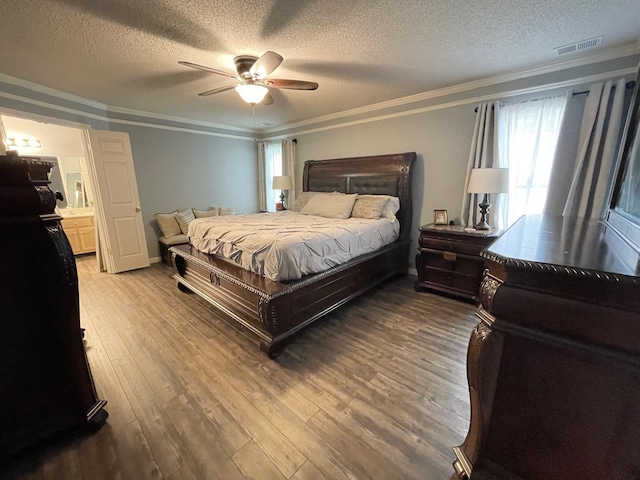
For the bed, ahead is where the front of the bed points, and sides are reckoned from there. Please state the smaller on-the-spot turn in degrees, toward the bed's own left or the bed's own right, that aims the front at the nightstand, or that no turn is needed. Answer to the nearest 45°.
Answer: approximately 135° to the bed's own left

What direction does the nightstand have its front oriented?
toward the camera

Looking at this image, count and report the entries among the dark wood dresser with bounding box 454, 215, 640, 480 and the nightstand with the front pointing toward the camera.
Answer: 1

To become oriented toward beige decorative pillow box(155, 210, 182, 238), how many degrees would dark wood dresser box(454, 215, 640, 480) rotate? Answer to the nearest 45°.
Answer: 0° — it already faces it

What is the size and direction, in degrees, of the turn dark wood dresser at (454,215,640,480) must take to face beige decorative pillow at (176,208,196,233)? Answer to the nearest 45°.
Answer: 0° — it already faces it

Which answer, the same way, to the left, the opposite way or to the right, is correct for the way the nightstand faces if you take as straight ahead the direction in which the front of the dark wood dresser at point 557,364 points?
to the left

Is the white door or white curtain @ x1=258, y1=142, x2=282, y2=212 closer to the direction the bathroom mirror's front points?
the white door

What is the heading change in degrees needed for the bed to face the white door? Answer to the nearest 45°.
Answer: approximately 90° to its right

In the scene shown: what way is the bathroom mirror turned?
toward the camera

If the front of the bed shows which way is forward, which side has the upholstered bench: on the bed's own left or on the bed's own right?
on the bed's own right

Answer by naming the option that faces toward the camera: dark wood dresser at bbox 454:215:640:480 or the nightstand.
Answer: the nightstand

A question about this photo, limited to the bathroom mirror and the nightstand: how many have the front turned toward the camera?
2

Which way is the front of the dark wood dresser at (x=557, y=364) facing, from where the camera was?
facing to the left of the viewer

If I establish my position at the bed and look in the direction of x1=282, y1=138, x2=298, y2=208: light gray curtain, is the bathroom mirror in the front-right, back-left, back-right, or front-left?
front-left

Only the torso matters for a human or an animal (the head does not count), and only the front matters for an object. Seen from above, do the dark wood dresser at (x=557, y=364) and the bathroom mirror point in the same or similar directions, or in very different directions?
very different directions

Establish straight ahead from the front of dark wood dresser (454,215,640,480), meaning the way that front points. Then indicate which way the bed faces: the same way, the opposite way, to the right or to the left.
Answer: to the left

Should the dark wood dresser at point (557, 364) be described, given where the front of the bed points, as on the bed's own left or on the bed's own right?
on the bed's own left

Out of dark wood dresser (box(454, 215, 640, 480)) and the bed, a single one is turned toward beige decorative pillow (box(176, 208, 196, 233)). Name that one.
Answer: the dark wood dresser
